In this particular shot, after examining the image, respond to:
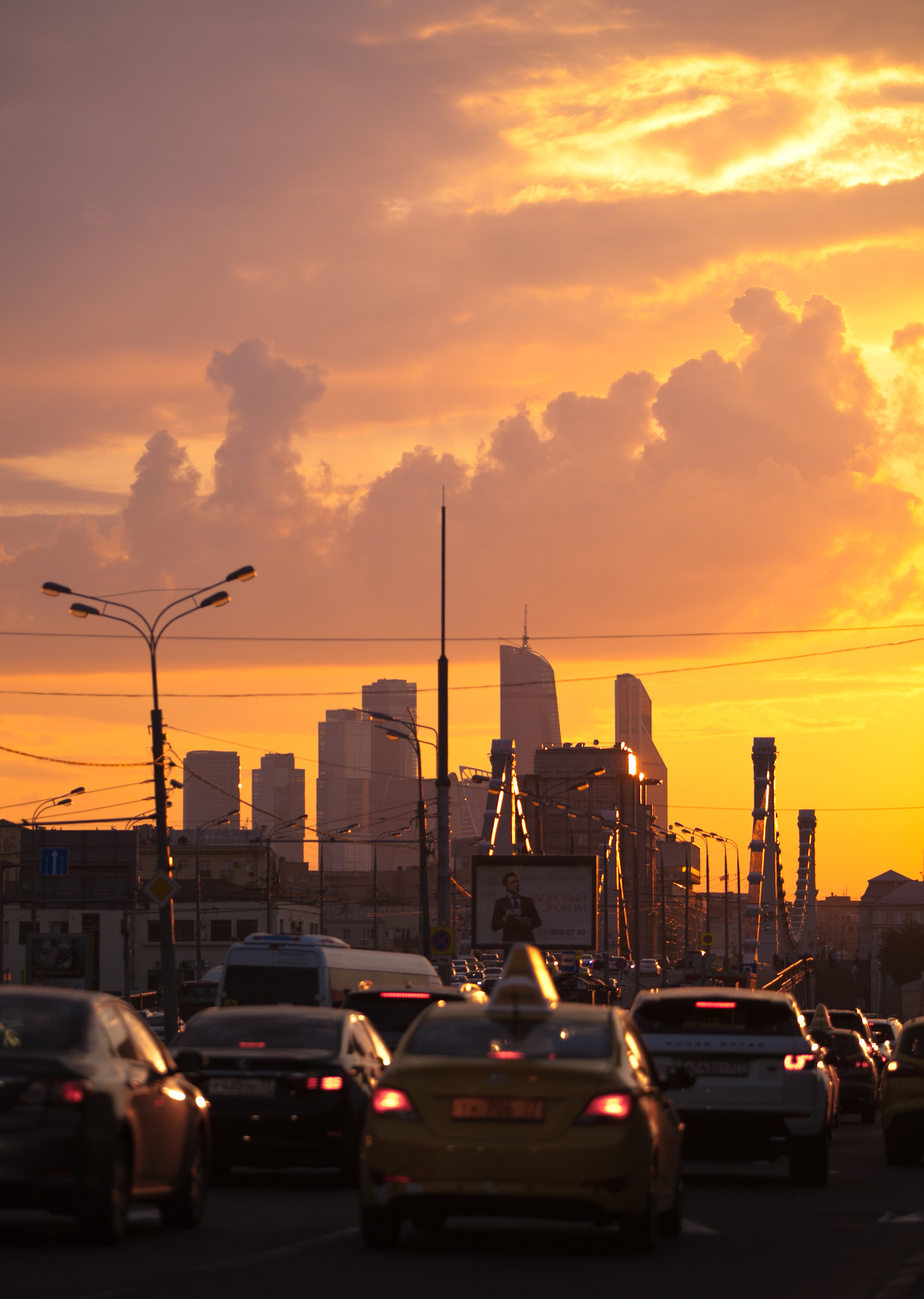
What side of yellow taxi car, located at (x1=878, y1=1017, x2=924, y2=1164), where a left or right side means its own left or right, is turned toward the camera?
back

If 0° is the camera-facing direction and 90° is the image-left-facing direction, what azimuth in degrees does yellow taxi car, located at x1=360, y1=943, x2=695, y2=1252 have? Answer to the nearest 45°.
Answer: approximately 180°

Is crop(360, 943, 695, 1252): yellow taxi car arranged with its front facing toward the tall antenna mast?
yes

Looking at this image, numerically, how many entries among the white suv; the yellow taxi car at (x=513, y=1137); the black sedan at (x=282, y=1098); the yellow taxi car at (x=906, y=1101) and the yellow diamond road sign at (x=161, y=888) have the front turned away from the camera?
4

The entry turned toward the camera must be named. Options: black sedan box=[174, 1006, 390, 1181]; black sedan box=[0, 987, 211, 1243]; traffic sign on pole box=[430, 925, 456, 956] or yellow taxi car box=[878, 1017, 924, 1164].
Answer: the traffic sign on pole

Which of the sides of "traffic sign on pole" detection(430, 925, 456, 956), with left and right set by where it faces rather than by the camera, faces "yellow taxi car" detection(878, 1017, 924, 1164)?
front

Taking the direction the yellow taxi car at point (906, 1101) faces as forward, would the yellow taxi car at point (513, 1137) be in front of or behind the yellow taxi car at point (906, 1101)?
behind

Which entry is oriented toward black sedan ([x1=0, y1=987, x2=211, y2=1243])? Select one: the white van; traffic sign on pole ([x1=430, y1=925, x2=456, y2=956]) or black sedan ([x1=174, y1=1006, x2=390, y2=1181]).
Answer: the traffic sign on pole

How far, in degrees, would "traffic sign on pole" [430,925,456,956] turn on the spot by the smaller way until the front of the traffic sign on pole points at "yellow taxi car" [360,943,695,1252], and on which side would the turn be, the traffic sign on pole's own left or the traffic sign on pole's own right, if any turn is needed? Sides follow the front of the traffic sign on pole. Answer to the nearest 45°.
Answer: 0° — it already faces it

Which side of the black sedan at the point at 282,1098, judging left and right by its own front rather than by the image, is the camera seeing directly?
back

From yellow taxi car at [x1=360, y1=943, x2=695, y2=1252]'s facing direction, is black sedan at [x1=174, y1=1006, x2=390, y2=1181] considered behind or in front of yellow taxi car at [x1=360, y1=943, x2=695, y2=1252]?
in front

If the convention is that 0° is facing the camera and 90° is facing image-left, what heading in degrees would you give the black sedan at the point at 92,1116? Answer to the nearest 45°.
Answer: approximately 225°

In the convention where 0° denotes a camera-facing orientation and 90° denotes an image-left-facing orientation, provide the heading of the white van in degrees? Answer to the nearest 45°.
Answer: approximately 225°

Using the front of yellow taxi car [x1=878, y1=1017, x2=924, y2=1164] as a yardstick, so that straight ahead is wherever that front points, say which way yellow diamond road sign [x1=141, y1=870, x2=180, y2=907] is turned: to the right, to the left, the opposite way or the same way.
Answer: the opposite way

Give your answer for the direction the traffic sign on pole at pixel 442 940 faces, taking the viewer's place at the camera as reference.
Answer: facing the viewer

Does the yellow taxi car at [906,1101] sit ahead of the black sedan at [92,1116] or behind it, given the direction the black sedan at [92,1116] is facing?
ahead

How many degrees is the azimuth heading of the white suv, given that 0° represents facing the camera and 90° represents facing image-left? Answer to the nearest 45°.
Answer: approximately 180°
